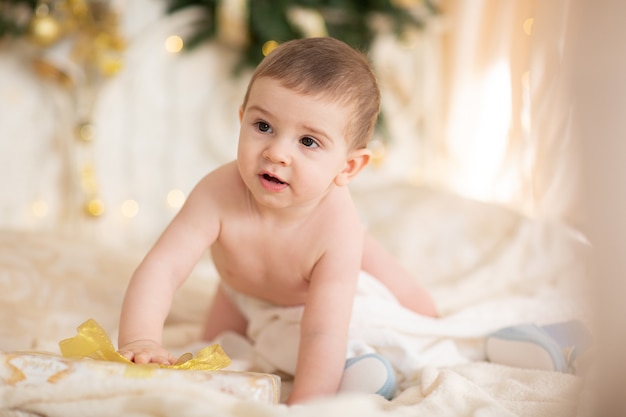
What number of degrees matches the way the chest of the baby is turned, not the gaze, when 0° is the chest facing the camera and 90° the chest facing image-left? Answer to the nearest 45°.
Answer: approximately 45°

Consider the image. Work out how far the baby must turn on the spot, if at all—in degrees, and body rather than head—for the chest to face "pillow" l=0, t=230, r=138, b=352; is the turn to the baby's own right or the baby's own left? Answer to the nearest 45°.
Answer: approximately 90° to the baby's own right

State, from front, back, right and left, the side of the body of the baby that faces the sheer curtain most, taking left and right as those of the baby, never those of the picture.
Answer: back

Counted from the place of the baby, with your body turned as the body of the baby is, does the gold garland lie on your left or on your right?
on your right
